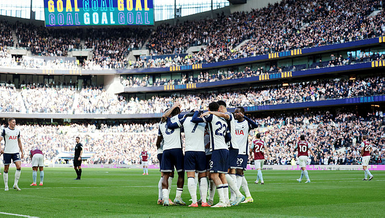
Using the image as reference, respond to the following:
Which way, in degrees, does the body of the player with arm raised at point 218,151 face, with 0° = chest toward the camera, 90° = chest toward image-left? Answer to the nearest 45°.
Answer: approximately 135°

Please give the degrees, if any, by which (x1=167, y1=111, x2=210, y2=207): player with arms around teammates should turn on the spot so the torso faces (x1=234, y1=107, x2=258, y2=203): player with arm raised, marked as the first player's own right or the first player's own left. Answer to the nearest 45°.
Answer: approximately 45° to the first player's own right

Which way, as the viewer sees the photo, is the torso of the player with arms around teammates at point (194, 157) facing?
away from the camera

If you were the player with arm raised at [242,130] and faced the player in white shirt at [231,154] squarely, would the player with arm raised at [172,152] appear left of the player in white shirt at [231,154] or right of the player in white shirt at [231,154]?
right

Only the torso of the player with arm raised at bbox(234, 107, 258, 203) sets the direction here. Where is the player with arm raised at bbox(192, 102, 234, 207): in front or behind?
in front

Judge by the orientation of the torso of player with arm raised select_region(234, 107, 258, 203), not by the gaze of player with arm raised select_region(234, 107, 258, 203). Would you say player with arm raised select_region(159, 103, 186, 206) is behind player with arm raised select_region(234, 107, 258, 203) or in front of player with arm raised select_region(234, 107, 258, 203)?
in front

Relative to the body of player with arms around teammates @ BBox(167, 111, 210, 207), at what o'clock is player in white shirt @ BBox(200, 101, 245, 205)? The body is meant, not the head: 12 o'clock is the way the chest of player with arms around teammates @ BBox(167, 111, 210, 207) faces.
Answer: player in white shirt @ BBox(200, 101, 245, 205) is roughly at 2 o'clock from player with arms around teammates @ BBox(167, 111, 210, 207).

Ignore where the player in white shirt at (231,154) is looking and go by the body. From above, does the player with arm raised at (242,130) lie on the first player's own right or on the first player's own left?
on the first player's own right
